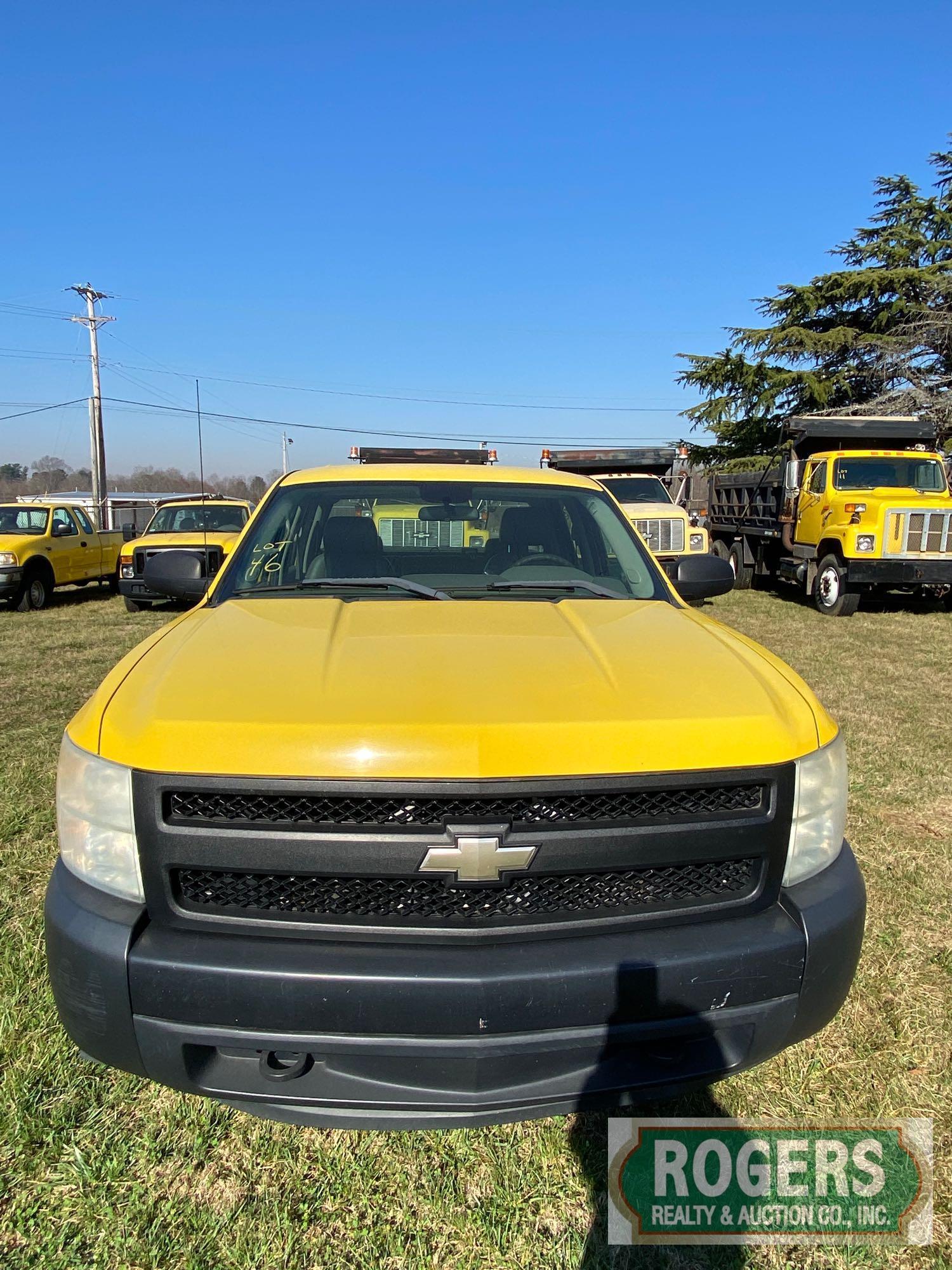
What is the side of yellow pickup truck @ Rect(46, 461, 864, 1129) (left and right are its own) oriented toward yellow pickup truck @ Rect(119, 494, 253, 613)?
back

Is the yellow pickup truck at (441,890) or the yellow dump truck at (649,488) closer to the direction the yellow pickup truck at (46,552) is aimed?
the yellow pickup truck

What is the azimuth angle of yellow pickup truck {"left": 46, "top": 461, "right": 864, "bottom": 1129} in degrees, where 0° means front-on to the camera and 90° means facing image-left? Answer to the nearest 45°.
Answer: approximately 0°

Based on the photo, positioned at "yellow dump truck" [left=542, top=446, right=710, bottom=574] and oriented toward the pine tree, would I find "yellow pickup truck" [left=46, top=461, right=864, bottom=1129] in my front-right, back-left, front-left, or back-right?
back-right

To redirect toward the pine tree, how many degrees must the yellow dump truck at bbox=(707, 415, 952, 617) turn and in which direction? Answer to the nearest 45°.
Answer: approximately 135° to its left

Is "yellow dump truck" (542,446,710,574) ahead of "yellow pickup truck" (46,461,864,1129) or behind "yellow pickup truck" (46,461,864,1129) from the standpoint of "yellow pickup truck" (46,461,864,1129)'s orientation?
behind

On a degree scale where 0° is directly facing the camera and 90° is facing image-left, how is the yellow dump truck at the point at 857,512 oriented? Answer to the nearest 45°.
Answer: approximately 315°

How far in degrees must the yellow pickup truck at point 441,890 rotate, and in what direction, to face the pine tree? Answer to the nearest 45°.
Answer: approximately 135° to its left

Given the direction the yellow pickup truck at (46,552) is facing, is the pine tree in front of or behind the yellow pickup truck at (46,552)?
behind

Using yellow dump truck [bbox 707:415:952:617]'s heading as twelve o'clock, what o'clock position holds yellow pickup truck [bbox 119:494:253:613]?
The yellow pickup truck is roughly at 4 o'clock from the yellow dump truck.

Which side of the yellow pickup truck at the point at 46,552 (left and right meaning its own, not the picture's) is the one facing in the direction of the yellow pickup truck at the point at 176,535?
left
